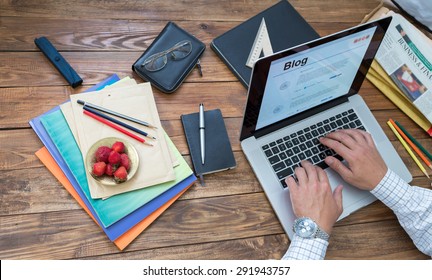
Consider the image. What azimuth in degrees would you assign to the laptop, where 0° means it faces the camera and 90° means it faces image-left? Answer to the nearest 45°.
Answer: approximately 315°
